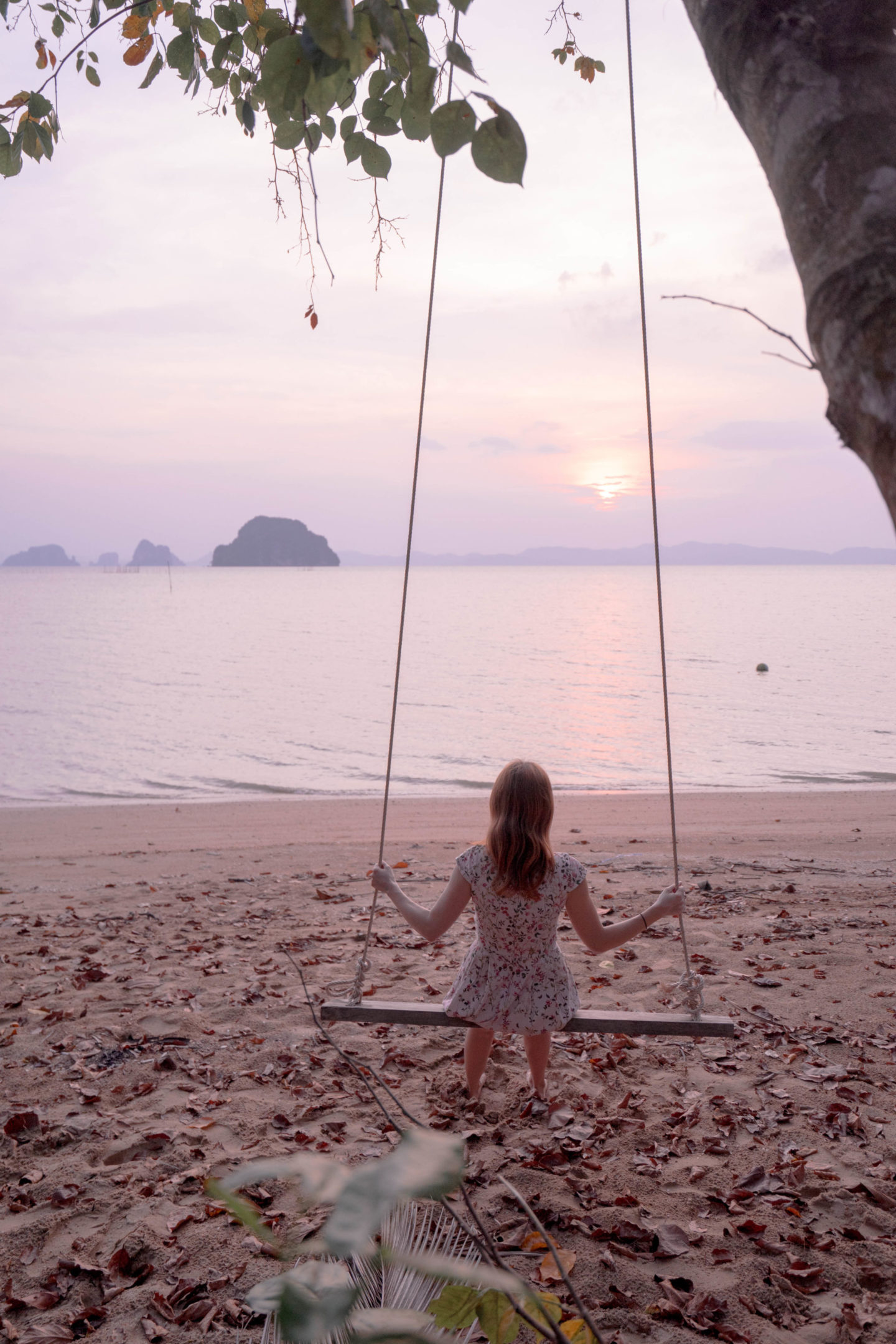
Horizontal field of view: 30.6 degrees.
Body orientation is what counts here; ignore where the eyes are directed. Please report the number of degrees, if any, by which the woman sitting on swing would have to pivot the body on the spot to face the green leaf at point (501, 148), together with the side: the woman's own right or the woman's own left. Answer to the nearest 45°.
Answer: approximately 180°

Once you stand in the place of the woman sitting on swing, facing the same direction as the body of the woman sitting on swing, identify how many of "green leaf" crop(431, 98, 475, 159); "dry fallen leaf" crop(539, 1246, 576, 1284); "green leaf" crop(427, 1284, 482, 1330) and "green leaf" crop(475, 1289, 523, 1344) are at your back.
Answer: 4

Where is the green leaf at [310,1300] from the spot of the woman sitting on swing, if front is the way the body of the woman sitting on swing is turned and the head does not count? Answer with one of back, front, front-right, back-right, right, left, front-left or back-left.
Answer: back

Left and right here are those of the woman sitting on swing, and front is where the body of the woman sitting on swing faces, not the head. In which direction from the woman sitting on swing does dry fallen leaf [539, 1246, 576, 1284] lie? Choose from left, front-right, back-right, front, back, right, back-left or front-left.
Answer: back

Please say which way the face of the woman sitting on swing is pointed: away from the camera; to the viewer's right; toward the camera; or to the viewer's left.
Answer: away from the camera

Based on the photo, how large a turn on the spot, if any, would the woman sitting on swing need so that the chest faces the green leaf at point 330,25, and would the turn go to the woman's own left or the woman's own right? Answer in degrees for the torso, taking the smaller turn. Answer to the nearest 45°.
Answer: approximately 180°

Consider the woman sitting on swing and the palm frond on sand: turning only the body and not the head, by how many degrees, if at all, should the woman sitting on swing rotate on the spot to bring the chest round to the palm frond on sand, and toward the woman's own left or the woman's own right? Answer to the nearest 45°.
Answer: approximately 180°

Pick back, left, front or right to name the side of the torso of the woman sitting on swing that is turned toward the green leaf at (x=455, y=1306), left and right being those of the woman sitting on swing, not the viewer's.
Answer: back

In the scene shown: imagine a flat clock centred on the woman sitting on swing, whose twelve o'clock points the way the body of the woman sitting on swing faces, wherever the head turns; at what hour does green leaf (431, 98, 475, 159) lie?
The green leaf is roughly at 6 o'clock from the woman sitting on swing.

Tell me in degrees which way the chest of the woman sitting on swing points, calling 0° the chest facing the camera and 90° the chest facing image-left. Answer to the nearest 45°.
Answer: approximately 180°

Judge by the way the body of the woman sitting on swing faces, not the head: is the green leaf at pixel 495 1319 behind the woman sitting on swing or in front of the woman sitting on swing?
behind
